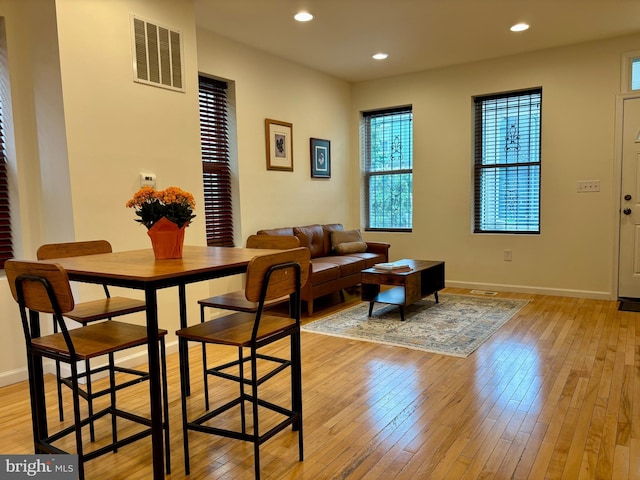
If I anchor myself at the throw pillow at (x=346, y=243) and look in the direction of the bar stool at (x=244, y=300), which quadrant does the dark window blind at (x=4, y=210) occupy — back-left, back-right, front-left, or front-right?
front-right

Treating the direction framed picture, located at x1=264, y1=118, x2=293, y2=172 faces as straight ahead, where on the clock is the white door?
The white door is roughly at 11 o'clock from the framed picture.

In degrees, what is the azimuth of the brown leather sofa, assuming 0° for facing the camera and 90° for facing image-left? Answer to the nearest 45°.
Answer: approximately 315°

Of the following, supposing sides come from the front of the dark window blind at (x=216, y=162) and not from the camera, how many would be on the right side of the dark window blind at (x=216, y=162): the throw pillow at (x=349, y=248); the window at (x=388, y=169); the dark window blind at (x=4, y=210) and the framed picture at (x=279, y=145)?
1

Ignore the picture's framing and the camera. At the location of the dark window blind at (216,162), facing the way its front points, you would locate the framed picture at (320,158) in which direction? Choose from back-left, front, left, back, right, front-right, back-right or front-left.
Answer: left

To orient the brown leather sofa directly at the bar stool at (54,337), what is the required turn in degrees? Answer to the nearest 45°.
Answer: approximately 45° to its right

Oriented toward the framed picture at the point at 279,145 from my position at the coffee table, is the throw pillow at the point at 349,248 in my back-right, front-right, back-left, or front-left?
front-right

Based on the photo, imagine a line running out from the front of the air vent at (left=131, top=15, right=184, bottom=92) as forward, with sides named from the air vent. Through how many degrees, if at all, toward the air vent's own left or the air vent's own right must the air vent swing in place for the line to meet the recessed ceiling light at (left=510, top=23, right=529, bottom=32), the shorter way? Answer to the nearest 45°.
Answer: approximately 45° to the air vent's own left

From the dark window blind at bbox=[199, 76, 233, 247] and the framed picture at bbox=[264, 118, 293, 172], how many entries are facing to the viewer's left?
0

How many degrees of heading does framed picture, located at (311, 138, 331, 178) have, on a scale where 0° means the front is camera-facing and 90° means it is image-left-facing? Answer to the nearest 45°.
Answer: approximately 315°

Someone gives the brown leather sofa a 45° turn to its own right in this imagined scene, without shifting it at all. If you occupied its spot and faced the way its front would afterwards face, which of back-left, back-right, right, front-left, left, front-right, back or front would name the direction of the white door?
left

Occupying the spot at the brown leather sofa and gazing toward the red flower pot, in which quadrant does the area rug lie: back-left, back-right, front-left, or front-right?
front-left

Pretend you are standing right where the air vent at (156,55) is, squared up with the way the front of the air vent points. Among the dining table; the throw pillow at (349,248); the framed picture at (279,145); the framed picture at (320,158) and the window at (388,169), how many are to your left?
4

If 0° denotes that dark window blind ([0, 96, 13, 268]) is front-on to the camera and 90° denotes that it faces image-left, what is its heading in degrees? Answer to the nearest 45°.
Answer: approximately 315°

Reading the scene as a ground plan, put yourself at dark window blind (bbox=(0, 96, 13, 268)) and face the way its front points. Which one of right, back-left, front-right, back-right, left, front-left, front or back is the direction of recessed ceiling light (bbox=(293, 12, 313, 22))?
front-left

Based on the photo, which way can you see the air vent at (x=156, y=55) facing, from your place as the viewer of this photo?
facing the viewer and to the right of the viewer

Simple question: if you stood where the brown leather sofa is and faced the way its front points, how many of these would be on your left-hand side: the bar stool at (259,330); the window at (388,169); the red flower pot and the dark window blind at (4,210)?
1

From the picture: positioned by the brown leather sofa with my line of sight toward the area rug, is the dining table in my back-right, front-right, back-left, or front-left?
front-right
